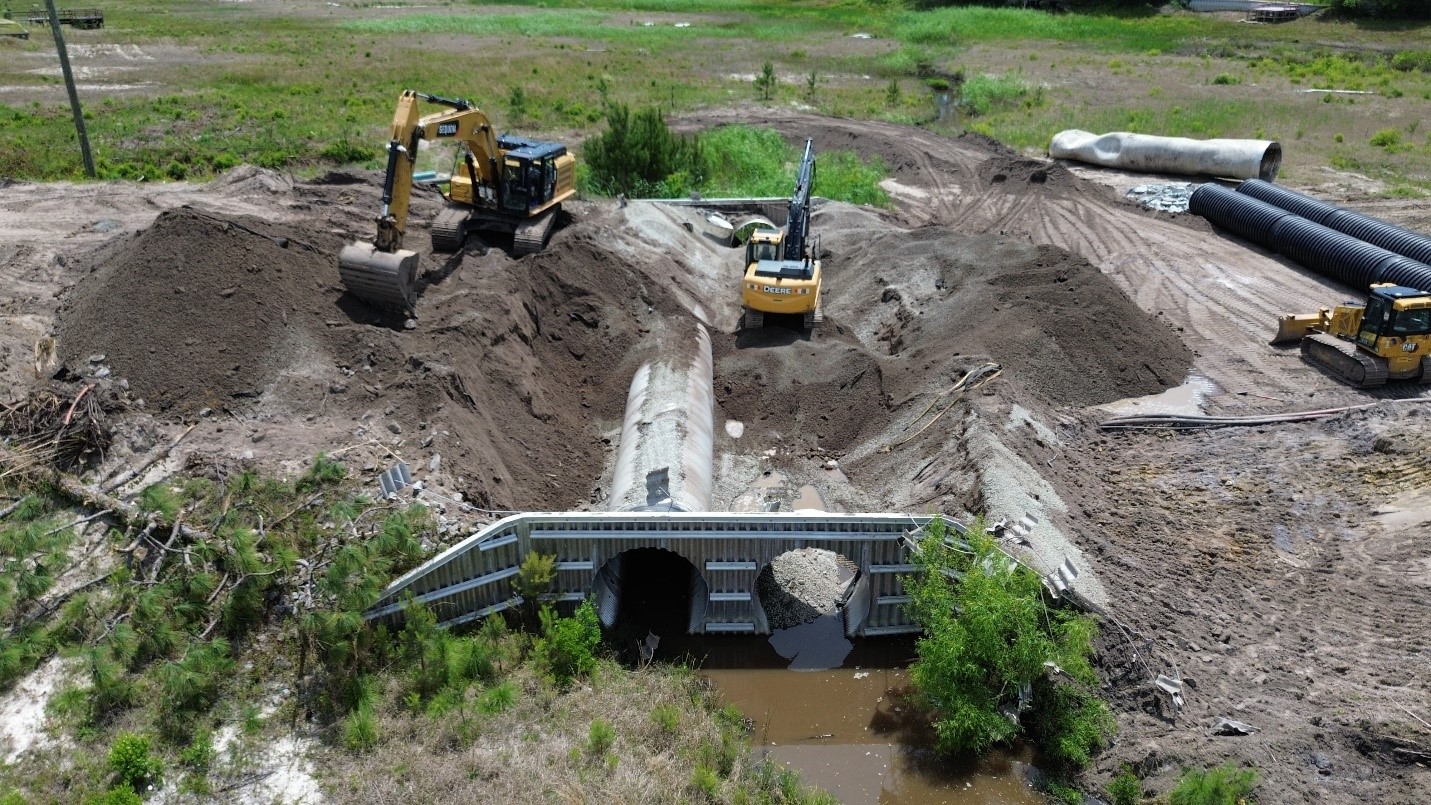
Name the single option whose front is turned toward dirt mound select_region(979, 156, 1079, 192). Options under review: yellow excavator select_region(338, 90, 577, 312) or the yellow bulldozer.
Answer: the yellow bulldozer

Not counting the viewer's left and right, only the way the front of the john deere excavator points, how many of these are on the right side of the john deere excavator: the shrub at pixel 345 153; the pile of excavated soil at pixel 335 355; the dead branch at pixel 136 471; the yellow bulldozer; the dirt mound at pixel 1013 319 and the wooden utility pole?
2

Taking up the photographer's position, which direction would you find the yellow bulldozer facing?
facing away from the viewer and to the left of the viewer

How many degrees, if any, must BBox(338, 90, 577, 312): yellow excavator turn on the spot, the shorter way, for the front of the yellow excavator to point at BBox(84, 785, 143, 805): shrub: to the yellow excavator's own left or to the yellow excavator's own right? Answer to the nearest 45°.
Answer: approximately 45° to the yellow excavator's own left

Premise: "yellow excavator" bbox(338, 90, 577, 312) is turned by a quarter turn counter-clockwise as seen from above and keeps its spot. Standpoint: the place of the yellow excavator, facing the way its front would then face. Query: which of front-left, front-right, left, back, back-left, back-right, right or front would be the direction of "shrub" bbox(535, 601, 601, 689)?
front-right

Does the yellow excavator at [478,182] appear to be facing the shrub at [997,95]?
no

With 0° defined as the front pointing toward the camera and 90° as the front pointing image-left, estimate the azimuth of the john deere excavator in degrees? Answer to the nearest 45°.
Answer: approximately 180°

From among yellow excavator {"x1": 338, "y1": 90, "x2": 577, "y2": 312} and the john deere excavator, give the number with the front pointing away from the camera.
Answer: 1

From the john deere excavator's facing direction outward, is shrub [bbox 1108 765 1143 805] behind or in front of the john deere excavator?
behind

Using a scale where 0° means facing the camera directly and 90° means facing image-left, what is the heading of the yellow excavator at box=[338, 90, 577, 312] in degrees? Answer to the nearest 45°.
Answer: approximately 45°

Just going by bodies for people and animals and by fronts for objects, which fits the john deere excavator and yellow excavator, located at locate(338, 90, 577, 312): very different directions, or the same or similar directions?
very different directions

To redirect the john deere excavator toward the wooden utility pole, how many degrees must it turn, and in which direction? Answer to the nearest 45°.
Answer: approximately 90° to its left

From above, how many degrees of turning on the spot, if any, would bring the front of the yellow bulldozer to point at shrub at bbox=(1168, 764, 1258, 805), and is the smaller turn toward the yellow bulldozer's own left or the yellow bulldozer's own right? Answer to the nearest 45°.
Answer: approximately 135° to the yellow bulldozer's own left

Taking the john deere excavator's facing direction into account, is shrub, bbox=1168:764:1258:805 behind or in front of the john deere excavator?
behind

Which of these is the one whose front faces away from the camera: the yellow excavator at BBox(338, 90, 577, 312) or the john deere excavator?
the john deere excavator

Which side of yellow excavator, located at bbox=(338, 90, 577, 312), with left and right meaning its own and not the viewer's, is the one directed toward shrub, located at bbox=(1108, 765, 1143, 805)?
left

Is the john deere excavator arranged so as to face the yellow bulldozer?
no

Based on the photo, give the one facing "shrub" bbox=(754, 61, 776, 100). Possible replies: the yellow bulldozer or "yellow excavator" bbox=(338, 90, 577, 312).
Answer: the yellow bulldozer
